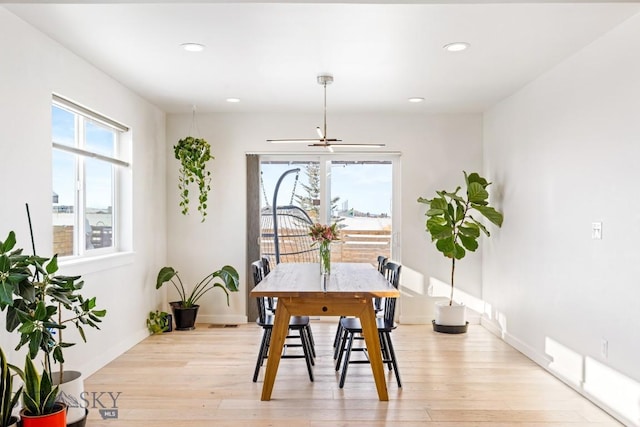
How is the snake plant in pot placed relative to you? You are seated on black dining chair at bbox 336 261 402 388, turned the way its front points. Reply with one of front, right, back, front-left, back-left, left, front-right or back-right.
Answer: front-left

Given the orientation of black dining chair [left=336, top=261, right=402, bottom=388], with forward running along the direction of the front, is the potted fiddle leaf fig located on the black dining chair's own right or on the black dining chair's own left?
on the black dining chair's own right

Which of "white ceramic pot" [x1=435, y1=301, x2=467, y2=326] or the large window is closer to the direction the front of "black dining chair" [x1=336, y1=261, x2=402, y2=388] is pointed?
the large window

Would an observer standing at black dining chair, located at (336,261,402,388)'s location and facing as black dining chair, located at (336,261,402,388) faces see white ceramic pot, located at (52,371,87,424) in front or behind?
in front

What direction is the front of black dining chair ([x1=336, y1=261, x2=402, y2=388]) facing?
to the viewer's left

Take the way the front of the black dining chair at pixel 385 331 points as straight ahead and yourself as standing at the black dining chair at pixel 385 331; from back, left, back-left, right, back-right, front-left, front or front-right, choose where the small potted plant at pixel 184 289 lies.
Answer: front-right

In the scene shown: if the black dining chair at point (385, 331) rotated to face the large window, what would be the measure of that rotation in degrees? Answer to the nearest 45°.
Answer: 0° — it already faces it

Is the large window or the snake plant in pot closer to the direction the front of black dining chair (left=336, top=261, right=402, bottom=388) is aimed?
the large window

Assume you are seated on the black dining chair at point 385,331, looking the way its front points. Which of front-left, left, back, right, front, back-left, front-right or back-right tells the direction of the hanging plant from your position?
front-right

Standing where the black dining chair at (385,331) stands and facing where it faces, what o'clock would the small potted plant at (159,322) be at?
The small potted plant is roughly at 1 o'clock from the black dining chair.

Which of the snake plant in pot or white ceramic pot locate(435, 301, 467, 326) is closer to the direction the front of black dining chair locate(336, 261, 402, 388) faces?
the snake plant in pot
